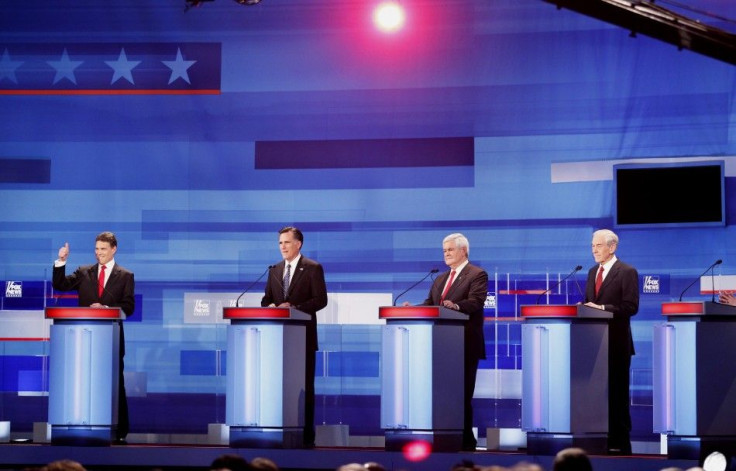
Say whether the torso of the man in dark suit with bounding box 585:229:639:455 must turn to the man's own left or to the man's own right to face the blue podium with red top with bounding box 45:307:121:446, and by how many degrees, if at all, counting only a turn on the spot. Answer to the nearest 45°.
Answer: approximately 45° to the man's own right

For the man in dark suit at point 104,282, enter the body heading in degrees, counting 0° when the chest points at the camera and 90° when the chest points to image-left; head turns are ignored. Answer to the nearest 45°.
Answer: approximately 45°

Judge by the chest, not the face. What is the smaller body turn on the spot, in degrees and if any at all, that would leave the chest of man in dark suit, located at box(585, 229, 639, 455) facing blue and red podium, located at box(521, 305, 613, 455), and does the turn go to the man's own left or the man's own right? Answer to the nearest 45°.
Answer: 0° — they already face it

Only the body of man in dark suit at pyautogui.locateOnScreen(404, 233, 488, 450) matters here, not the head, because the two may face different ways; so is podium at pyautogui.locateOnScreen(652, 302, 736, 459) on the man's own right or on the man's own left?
on the man's own left

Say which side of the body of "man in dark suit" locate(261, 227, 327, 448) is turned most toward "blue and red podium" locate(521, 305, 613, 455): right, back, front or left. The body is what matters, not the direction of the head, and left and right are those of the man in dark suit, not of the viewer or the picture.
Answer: left

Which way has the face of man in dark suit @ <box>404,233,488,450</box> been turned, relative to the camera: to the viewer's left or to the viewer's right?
to the viewer's left

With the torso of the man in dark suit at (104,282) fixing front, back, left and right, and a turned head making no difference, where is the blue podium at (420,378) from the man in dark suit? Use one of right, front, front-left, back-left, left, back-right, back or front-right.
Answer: left

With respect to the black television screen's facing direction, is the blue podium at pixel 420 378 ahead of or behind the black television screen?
ahead

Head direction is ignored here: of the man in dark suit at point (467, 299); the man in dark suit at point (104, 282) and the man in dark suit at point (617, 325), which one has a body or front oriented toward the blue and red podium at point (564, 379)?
the man in dark suit at point (617, 325)

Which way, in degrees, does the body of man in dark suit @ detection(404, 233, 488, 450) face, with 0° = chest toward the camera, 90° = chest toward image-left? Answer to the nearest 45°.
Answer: approximately 45°

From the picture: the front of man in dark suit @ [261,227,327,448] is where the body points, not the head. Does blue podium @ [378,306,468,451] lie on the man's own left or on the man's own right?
on the man's own left

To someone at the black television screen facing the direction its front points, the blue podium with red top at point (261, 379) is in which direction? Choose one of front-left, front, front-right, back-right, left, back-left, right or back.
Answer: front-right
